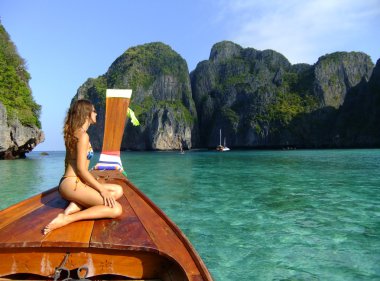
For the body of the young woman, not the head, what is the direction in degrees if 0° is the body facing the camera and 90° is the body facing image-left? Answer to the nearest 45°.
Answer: approximately 270°

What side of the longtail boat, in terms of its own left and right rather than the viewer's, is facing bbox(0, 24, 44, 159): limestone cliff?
front

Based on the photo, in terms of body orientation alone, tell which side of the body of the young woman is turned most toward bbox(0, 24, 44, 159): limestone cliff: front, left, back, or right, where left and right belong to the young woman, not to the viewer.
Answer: left

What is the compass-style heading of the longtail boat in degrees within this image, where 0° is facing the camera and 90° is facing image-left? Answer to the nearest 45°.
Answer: approximately 180°
